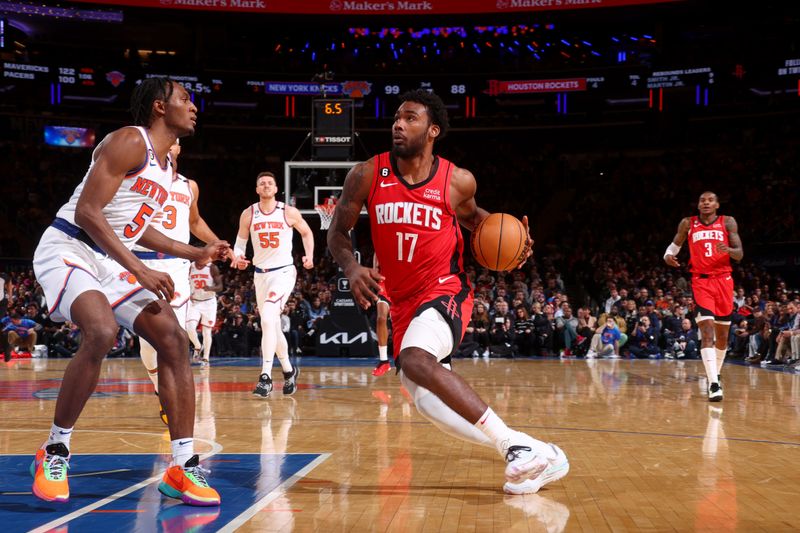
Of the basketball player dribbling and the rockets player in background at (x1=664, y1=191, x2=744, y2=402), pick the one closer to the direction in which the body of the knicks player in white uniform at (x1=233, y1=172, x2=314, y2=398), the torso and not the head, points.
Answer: the basketball player dribbling

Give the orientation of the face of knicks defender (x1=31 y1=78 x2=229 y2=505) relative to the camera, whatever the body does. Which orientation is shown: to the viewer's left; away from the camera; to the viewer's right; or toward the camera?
to the viewer's right

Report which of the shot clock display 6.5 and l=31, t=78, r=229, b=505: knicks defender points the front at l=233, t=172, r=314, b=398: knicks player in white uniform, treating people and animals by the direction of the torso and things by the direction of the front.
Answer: the shot clock display 6.5

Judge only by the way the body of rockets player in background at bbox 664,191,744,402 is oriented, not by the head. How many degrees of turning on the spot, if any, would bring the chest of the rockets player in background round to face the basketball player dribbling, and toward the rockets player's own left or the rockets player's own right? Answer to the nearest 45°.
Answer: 0° — they already face them

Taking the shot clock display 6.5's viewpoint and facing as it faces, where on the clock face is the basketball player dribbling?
The basketball player dribbling is roughly at 12 o'clock from the shot clock display 6.5.

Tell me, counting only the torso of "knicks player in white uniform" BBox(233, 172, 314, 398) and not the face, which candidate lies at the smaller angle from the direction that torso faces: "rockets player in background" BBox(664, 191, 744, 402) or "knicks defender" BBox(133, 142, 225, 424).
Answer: the knicks defender

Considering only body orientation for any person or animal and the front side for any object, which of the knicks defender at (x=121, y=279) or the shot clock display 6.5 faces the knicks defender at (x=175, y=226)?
the shot clock display 6.5
